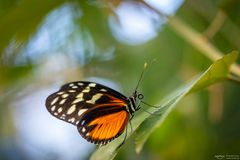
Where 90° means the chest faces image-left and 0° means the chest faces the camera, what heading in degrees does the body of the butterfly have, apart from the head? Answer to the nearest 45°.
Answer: approximately 270°
